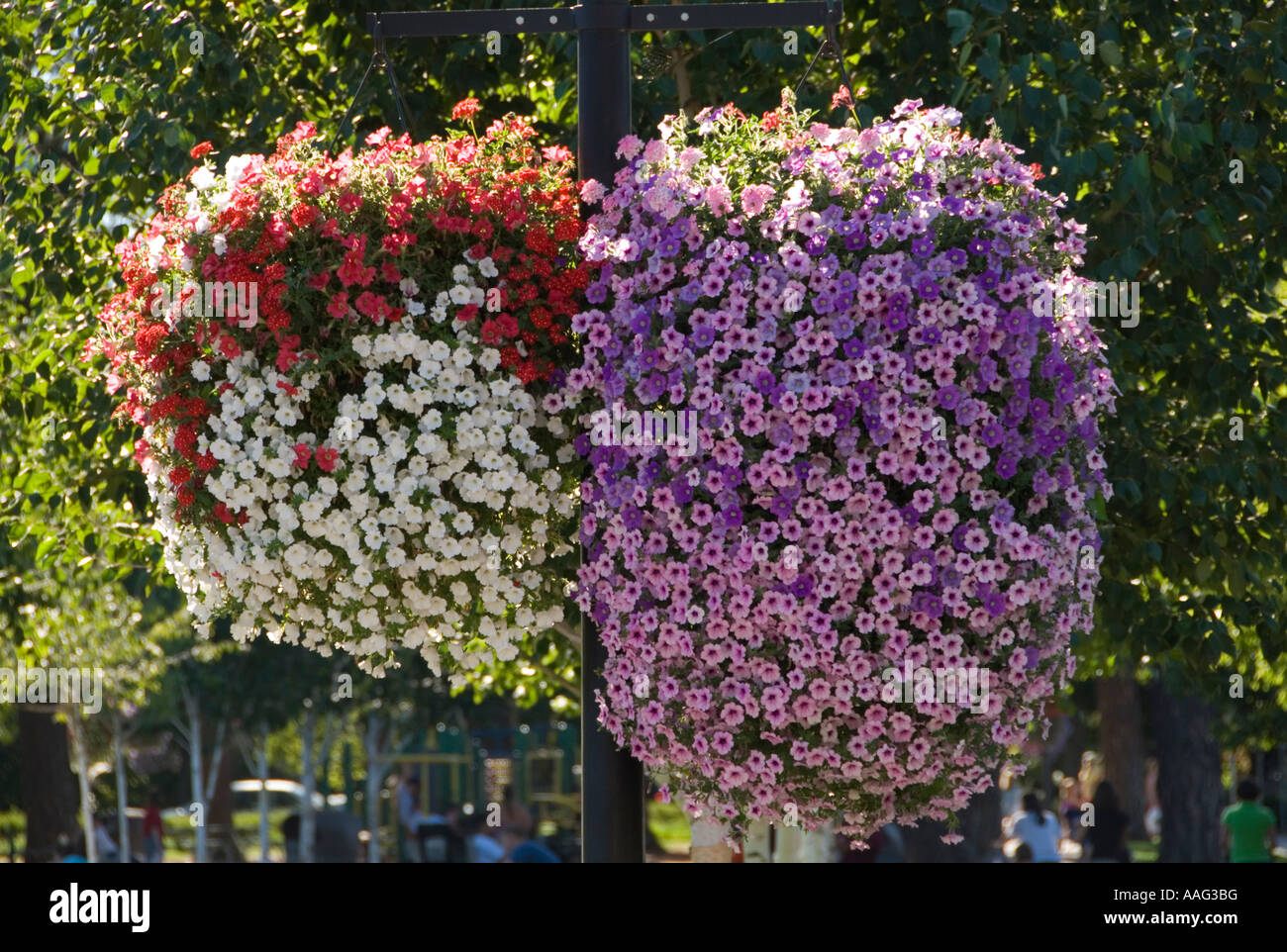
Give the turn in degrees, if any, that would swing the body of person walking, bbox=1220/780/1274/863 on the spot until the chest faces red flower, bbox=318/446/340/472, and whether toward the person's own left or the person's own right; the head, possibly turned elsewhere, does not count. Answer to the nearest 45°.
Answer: approximately 180°

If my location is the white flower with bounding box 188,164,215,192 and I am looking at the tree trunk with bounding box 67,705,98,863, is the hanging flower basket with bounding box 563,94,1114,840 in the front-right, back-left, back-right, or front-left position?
back-right

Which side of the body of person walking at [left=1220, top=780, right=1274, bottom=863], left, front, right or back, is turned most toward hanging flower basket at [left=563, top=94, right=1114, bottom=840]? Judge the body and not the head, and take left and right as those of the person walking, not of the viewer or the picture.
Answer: back

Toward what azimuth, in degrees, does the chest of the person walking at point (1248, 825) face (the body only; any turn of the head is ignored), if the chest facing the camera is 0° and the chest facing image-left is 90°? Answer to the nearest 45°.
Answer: approximately 180°

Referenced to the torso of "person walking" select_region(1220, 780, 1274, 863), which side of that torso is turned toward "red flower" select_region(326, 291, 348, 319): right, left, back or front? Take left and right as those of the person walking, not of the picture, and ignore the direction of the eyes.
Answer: back

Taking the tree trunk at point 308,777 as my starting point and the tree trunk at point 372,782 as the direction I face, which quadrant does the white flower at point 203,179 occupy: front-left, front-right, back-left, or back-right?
back-right

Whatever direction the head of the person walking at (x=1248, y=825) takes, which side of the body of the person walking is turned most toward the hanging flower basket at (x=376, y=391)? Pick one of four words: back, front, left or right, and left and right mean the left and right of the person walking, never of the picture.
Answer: back

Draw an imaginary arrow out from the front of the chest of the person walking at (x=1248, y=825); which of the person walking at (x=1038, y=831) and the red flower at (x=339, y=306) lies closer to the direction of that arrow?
the person walking

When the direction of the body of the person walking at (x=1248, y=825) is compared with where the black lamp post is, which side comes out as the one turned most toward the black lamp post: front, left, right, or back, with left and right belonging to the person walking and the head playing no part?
back
